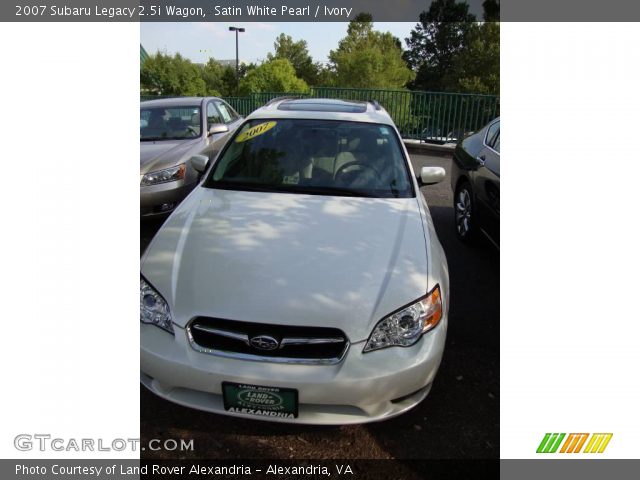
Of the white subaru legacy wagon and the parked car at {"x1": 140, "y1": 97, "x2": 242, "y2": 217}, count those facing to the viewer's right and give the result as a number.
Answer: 0

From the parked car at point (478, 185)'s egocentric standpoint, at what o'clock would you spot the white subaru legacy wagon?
The white subaru legacy wagon is roughly at 2 o'clock from the parked car.

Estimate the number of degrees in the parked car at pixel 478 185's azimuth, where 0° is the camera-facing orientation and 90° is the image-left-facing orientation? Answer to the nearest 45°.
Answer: approximately 315°

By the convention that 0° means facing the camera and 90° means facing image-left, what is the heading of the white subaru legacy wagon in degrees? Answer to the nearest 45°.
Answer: approximately 0°

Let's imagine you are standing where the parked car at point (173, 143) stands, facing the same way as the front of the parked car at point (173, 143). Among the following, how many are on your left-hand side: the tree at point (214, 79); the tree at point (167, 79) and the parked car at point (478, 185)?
1

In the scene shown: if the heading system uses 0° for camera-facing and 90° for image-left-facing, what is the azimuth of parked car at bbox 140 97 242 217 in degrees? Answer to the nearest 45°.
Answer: approximately 45°

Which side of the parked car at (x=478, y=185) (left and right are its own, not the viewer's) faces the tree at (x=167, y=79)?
back

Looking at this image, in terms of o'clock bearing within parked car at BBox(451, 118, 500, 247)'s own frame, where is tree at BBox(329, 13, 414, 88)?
The tree is roughly at 7 o'clock from the parked car.

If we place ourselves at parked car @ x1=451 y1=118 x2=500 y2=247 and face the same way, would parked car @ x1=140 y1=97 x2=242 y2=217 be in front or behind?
behind

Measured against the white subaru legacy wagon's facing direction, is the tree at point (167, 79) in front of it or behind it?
behind

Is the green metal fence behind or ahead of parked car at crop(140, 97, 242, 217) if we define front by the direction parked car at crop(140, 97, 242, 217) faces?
behind

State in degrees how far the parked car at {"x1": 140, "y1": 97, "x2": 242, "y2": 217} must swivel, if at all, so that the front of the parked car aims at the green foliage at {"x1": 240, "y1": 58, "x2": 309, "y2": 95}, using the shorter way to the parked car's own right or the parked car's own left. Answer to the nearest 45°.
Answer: approximately 135° to the parked car's own right

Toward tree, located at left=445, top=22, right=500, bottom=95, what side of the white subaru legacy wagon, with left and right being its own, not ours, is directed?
back

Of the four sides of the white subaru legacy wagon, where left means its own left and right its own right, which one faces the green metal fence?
back

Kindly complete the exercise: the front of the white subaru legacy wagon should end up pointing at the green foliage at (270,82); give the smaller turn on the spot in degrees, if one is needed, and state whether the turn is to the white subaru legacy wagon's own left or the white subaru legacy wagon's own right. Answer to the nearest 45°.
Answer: approximately 180°
